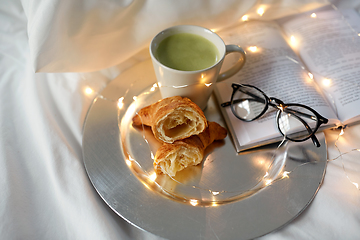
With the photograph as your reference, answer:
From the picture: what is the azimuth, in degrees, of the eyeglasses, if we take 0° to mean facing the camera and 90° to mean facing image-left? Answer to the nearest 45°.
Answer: approximately 45°
